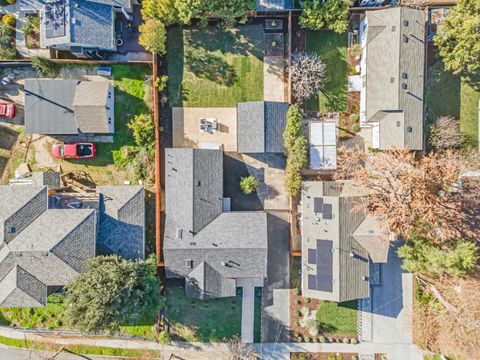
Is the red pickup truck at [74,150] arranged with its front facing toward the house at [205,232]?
no
